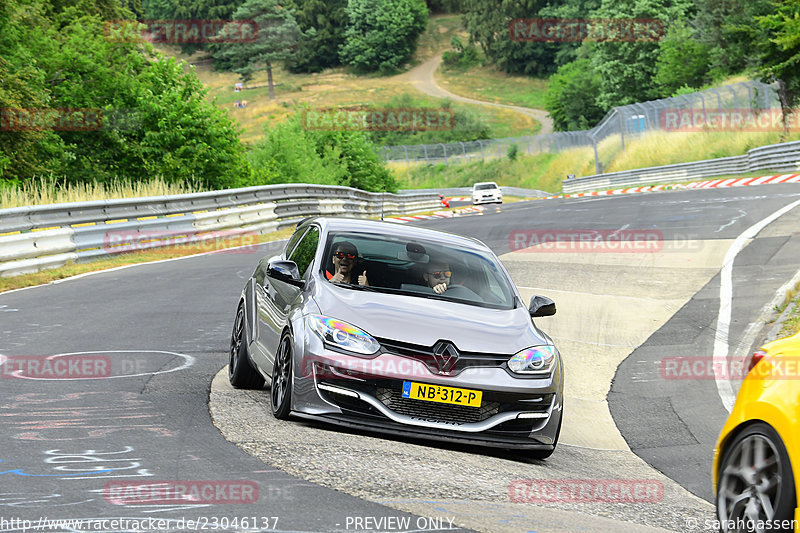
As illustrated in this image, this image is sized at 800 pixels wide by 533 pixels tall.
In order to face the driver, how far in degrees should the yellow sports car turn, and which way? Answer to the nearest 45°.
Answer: approximately 180°

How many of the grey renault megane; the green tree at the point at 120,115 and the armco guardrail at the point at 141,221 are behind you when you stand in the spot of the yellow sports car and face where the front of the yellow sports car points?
3

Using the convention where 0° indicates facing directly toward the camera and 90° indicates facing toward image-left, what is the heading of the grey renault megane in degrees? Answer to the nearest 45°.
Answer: approximately 315°

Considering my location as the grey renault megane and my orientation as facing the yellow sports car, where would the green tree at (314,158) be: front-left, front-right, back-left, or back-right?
back-left

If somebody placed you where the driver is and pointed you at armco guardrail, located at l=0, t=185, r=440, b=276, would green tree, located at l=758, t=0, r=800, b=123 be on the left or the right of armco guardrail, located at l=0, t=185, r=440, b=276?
right

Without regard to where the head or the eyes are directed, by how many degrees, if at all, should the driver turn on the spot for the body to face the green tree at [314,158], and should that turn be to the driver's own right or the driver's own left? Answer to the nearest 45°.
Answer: approximately 135° to the driver's own left

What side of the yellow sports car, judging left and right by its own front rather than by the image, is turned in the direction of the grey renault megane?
back

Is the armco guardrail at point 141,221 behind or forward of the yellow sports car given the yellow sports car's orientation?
behind
